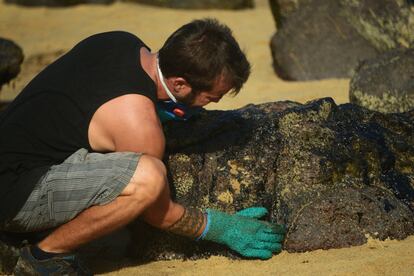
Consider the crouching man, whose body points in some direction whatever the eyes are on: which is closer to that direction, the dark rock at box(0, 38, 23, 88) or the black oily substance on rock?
the black oily substance on rock

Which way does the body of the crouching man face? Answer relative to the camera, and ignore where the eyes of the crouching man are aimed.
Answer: to the viewer's right

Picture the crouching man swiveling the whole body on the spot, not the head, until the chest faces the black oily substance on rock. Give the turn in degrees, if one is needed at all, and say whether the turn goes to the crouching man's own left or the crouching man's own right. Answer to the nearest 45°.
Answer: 0° — they already face it

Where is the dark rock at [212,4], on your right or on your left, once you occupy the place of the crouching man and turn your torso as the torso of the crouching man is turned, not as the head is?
on your left

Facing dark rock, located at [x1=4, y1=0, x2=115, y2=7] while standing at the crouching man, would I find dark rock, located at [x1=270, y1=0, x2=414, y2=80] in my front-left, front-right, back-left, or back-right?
front-right

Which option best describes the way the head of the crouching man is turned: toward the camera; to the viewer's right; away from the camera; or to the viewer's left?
to the viewer's right

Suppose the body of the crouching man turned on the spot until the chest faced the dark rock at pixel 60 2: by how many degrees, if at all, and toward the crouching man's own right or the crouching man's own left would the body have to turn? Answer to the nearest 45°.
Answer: approximately 90° to the crouching man's own left

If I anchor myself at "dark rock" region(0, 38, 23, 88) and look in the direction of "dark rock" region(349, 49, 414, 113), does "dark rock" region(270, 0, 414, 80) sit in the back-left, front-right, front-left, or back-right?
front-left

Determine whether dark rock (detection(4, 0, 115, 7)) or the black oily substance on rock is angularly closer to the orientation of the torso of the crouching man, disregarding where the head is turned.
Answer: the black oily substance on rock
